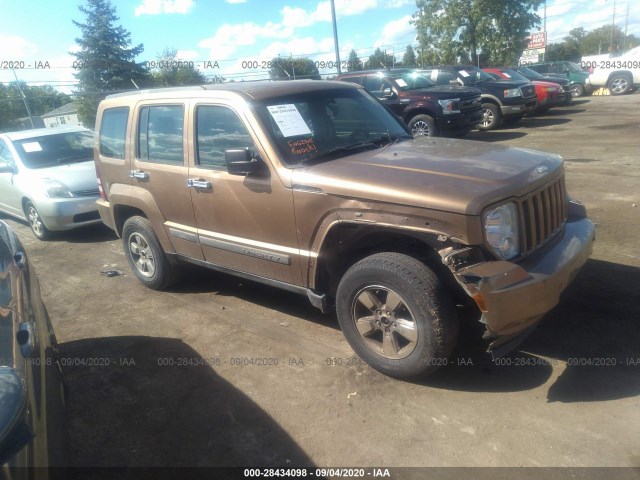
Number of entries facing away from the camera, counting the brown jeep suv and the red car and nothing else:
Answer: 0

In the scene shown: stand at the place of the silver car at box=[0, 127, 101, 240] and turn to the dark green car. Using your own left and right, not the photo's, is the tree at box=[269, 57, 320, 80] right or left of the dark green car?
left

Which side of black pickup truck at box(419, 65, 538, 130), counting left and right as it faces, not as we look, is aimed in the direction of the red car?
left

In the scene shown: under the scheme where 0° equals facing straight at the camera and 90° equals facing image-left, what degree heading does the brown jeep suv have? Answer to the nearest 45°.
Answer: approximately 315°

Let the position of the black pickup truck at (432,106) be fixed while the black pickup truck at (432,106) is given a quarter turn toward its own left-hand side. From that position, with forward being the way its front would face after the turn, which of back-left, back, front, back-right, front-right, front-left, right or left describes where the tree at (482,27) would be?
front-left

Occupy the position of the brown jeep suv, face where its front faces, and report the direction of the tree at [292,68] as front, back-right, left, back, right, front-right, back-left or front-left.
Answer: back-left

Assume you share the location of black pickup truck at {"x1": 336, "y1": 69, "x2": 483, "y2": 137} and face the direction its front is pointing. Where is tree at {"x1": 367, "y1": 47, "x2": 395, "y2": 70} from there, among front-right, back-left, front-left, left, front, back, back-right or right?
back-left

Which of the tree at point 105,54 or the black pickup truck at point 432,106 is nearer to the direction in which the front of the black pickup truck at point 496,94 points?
the black pickup truck

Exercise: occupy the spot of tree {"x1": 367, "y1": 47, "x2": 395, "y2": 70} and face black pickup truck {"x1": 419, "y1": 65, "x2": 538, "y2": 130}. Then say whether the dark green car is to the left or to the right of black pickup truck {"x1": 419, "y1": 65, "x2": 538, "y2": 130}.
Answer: left

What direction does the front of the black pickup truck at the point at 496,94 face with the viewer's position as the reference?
facing the viewer and to the right of the viewer

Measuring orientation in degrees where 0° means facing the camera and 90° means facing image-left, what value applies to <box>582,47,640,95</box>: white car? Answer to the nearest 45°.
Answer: approximately 270°

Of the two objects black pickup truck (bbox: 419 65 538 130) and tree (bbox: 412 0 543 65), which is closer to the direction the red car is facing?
the black pickup truck

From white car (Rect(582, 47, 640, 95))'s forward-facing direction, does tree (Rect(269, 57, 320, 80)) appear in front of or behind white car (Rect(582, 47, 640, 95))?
behind
